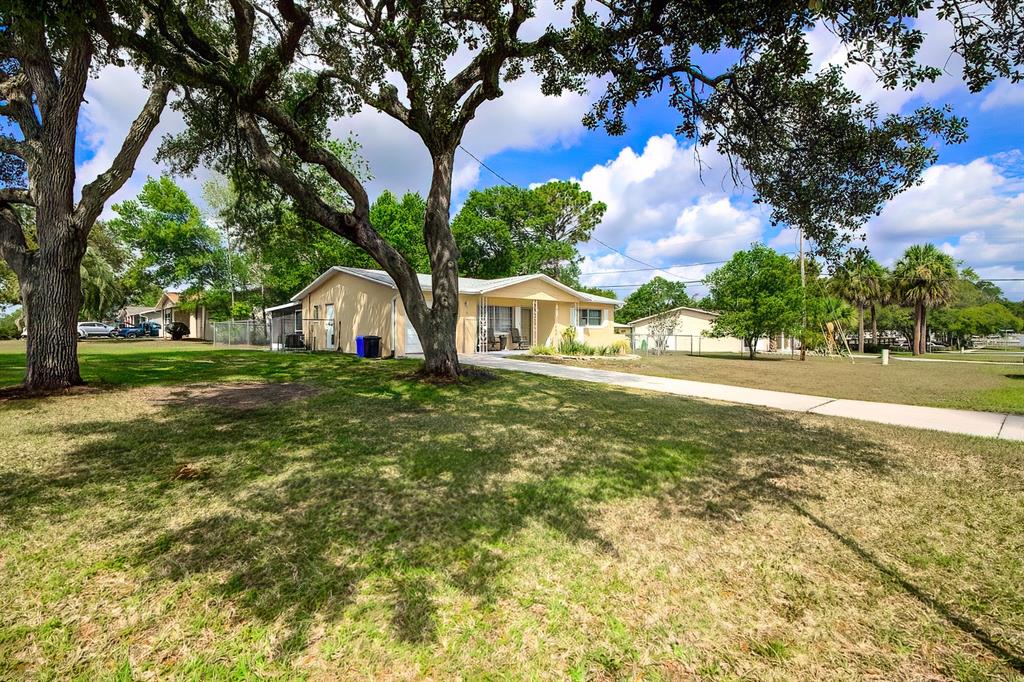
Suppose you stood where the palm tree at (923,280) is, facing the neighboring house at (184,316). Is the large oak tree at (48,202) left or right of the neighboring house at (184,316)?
left

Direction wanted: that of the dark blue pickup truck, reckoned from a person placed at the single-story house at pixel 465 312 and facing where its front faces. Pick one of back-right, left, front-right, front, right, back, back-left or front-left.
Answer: back

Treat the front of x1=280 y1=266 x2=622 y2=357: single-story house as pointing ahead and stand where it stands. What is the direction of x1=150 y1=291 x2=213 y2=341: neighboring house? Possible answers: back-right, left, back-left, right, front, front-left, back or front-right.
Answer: back

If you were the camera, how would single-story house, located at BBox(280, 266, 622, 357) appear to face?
facing the viewer and to the right of the viewer

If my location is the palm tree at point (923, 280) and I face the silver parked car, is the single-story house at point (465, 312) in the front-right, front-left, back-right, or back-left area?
front-left

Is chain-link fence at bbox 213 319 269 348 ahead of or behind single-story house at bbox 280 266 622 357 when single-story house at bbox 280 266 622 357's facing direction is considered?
behind

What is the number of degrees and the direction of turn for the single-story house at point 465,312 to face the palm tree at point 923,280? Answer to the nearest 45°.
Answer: approximately 45° to its left

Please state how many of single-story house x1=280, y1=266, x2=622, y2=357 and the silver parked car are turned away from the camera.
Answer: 0
